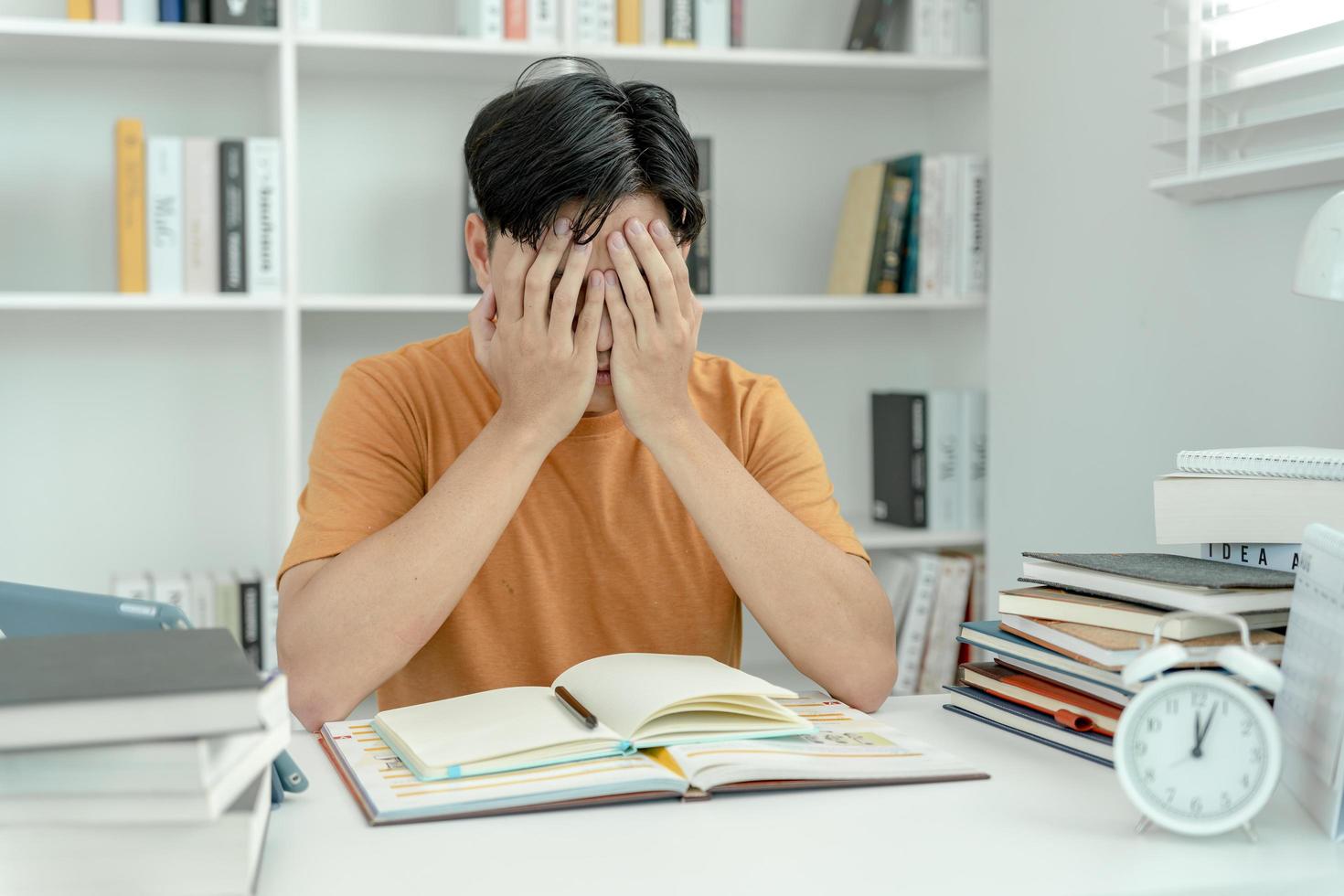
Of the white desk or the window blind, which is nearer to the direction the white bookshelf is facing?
the white desk

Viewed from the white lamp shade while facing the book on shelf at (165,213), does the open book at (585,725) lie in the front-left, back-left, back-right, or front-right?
front-left

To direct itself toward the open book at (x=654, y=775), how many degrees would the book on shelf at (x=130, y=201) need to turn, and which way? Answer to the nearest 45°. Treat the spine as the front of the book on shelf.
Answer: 0° — it already faces it

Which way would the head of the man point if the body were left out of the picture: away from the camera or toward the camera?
toward the camera

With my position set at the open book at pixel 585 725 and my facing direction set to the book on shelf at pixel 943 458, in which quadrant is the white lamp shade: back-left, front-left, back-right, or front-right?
front-right

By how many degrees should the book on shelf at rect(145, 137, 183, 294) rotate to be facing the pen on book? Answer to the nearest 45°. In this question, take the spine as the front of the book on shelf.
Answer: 0° — it already faces it

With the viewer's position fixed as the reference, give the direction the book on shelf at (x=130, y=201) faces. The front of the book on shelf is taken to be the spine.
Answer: facing the viewer

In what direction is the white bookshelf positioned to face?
toward the camera

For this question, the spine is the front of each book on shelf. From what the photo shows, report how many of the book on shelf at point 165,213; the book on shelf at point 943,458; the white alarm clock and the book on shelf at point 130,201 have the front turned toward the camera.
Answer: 4

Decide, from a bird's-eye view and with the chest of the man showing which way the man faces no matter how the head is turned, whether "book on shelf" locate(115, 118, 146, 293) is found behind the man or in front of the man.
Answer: behind

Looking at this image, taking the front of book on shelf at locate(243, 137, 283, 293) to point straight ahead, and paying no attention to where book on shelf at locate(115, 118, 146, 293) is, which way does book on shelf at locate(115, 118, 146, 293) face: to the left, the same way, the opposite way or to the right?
the same way

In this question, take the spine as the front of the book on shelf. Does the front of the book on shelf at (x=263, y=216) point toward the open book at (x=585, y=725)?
yes

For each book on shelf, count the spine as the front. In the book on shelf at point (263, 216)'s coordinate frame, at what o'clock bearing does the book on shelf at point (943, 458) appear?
the book on shelf at point (943, 458) is roughly at 9 o'clock from the book on shelf at point (263, 216).
